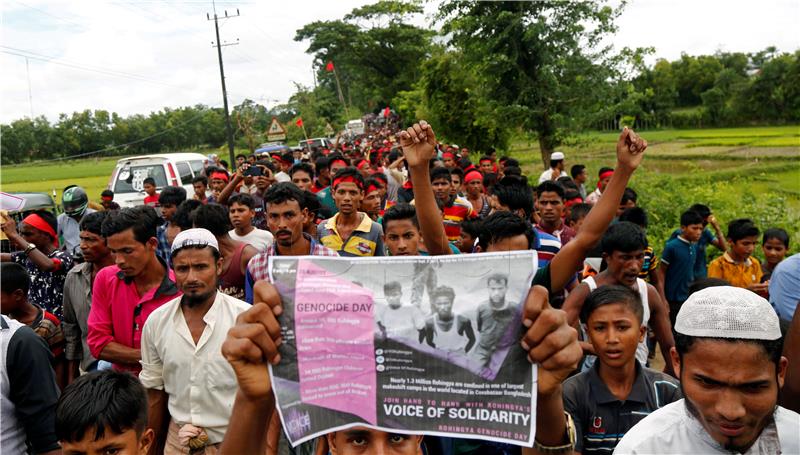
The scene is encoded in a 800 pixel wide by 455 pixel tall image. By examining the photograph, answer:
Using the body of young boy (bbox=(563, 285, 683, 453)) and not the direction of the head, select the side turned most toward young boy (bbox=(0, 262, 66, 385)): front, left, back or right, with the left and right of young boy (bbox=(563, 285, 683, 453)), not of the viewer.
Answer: right

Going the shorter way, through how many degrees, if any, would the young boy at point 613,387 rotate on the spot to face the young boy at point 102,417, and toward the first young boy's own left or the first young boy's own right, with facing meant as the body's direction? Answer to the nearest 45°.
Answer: approximately 45° to the first young boy's own right

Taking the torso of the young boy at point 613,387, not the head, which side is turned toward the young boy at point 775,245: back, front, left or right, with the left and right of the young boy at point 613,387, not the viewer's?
back

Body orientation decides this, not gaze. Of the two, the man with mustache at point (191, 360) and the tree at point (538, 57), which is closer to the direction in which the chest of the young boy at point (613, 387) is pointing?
the man with mustache

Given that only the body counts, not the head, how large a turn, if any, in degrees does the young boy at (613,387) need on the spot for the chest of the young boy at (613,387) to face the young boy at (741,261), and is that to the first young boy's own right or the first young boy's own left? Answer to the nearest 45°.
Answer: approximately 180°

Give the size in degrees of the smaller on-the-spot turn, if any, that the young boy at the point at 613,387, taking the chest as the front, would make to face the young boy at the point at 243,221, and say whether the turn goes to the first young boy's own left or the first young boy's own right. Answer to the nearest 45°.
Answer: approximately 135° to the first young boy's own right
